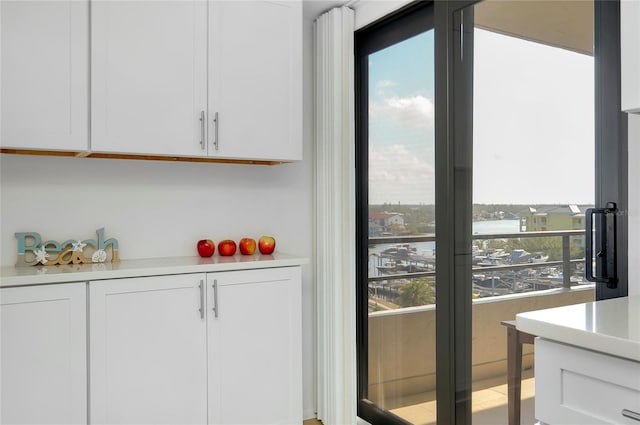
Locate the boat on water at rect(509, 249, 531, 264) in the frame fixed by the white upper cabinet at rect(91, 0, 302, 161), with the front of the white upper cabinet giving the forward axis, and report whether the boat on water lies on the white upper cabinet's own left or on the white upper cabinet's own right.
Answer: on the white upper cabinet's own left

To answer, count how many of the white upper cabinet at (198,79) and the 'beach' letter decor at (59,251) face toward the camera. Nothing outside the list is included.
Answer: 2

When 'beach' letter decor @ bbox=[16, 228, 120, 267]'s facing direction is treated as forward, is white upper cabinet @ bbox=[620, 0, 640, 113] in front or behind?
in front

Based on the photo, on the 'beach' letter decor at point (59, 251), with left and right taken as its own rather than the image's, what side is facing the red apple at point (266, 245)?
left

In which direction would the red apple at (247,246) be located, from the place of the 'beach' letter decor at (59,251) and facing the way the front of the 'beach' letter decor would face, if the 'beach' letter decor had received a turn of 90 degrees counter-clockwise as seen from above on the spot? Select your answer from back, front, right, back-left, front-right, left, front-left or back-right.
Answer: front

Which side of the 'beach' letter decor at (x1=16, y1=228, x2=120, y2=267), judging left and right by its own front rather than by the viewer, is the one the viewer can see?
front

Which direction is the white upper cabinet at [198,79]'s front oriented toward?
toward the camera

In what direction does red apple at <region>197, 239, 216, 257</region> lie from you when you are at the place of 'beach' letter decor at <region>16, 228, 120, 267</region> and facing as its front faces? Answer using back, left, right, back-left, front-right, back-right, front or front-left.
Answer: left

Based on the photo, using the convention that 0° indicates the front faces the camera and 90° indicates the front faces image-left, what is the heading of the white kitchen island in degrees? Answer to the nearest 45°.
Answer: approximately 45°
